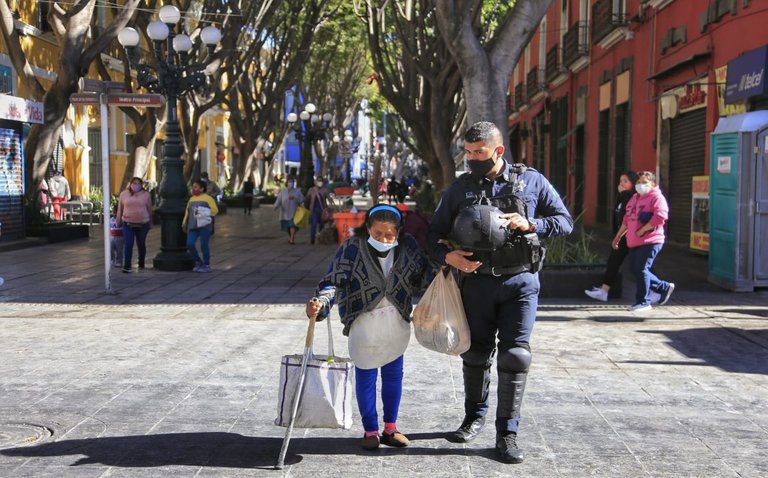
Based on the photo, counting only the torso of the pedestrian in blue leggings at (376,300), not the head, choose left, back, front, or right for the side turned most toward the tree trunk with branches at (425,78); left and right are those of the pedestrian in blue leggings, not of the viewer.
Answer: back

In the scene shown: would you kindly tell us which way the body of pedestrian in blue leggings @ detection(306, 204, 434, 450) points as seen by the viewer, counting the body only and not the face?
toward the camera

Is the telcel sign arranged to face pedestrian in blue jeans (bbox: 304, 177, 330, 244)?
no

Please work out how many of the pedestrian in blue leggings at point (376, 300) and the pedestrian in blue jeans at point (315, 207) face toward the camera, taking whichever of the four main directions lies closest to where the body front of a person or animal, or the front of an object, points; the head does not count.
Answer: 2

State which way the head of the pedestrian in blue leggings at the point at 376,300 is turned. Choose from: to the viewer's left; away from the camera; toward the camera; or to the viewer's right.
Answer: toward the camera

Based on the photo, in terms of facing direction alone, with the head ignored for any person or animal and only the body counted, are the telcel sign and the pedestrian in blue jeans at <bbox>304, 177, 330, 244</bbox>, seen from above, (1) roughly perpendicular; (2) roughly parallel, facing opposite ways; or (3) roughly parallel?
roughly perpendicular

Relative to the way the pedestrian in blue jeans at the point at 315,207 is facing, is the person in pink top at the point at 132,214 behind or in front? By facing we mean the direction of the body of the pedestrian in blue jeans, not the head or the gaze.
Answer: in front

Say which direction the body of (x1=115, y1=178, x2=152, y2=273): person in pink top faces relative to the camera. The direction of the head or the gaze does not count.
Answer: toward the camera

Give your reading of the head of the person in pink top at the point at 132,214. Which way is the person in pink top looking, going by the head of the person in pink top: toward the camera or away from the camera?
toward the camera

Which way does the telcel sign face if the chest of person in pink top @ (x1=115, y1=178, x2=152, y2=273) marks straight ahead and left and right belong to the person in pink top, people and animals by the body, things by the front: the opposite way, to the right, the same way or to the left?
to the right

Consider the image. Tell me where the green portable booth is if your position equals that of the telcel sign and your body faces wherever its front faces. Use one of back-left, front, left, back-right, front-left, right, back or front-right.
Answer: front-left

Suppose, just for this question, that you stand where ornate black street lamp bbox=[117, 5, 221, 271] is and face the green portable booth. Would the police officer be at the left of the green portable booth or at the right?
right

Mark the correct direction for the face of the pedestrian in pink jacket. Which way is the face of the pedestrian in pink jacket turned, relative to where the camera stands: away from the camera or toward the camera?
toward the camera
